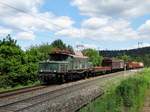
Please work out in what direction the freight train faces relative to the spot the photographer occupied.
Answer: facing the viewer and to the left of the viewer
